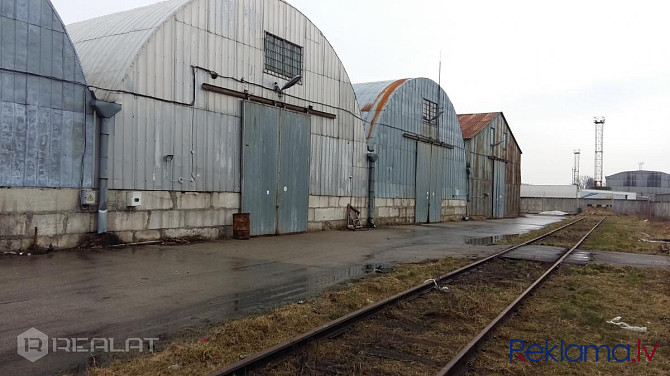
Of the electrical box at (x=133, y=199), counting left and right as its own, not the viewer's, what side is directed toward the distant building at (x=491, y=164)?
left

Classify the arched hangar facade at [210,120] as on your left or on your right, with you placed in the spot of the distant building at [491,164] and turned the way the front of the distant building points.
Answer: on your right

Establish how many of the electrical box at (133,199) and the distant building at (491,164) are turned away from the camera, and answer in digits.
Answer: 0

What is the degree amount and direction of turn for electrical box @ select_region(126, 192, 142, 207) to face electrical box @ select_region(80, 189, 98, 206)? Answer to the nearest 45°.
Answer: approximately 90° to its right

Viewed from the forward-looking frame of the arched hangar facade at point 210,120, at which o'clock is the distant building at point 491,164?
The distant building is roughly at 9 o'clock from the arched hangar facade.

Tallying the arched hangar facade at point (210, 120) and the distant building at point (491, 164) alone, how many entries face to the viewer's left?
0

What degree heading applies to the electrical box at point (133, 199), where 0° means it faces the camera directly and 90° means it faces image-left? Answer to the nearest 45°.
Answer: approximately 315°

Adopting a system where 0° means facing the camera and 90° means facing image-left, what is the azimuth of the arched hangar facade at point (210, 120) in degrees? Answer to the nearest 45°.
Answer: approximately 315°

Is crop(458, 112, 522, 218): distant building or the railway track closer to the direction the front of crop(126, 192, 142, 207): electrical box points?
the railway track

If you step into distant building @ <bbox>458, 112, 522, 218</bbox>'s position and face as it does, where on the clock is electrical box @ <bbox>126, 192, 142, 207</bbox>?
The electrical box is roughly at 2 o'clock from the distant building.
